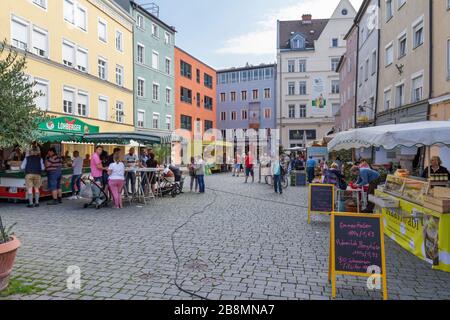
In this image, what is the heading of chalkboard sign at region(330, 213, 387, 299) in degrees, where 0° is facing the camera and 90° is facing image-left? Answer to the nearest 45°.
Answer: approximately 0°

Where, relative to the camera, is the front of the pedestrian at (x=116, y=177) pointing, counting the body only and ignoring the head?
away from the camera

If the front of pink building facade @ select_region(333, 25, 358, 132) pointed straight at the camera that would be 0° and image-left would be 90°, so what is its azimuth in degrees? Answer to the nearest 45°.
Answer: approximately 90°

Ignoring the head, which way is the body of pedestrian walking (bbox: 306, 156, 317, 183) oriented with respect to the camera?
away from the camera

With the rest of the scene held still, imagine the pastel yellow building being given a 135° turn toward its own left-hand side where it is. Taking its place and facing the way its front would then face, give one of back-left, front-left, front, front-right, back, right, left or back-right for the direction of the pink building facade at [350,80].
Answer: right

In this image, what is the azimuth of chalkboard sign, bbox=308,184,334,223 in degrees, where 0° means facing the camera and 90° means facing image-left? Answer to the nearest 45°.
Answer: approximately 0°

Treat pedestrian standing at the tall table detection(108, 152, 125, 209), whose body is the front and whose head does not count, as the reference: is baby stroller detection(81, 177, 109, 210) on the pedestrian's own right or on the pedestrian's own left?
on the pedestrian's own left

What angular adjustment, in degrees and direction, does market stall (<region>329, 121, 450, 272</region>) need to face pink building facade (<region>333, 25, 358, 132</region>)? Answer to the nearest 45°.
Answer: approximately 135° to its right

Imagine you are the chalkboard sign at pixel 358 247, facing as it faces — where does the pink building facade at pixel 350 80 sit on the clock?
The pink building facade is roughly at 6 o'clock from the chalkboard sign.

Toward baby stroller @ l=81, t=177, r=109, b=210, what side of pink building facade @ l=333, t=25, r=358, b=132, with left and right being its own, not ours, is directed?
left

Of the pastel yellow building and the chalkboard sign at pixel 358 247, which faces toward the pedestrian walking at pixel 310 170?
the pastel yellow building
